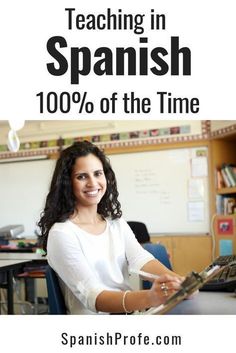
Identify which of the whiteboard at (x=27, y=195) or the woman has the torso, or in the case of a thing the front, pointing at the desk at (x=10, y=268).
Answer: the whiteboard

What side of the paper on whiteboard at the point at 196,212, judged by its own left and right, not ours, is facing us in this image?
front

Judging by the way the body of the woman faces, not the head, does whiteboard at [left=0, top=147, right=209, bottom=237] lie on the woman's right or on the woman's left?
on the woman's left

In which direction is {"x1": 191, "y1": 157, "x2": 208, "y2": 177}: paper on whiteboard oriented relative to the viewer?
toward the camera

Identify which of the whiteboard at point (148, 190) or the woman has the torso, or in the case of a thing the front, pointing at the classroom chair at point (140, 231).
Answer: the whiteboard

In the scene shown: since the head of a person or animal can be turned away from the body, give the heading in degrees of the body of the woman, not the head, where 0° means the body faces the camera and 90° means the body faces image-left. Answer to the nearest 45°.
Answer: approximately 315°

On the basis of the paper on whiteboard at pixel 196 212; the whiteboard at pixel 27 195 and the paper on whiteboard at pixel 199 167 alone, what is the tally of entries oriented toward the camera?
3

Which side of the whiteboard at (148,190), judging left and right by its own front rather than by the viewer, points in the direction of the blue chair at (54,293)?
front

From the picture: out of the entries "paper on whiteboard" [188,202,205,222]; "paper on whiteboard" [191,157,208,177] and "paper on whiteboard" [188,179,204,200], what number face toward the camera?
3

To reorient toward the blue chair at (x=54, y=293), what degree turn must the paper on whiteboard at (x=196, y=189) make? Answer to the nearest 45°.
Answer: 0° — it already faces it

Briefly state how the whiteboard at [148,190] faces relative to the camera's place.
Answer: facing the viewer
